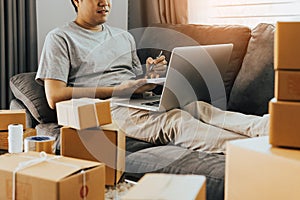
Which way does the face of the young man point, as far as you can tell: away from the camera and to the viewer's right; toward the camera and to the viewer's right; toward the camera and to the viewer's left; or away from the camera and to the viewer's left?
toward the camera and to the viewer's right

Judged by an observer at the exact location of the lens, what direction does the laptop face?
facing away from the viewer and to the left of the viewer

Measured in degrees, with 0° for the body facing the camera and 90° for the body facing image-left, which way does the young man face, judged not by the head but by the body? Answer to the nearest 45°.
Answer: approximately 315°

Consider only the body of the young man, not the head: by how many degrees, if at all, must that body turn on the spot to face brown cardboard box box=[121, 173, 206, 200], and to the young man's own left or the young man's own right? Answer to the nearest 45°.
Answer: approximately 45° to the young man's own right

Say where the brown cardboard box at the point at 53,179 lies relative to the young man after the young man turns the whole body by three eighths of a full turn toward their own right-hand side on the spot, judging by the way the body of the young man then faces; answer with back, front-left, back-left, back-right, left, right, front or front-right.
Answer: left

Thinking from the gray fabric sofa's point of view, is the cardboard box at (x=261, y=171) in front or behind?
in front

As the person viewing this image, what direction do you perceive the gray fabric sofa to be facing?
facing the viewer

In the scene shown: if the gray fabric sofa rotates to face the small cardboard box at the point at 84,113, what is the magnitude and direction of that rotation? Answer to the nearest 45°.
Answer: approximately 45° to its right

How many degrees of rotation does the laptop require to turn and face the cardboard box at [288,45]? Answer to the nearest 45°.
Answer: approximately 135° to its left

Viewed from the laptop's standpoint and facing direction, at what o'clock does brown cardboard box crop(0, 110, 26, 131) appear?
The brown cardboard box is roughly at 10 o'clock from the laptop.

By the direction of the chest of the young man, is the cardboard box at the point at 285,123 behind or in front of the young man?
in front
